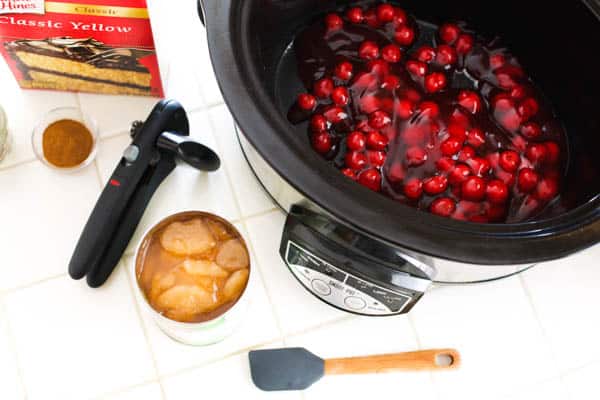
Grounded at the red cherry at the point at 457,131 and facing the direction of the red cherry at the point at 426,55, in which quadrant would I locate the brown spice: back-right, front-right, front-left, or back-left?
front-left

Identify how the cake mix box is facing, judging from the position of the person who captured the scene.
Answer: facing the viewer

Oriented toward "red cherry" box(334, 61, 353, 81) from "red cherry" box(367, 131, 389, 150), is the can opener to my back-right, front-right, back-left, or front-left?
front-left

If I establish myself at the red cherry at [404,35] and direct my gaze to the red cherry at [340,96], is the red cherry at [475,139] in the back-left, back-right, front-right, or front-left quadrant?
front-left

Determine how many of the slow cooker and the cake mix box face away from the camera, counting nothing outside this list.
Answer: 0
